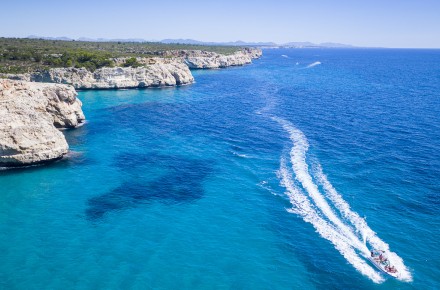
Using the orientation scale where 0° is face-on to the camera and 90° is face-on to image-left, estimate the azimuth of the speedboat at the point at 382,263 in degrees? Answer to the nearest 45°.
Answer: approximately 315°
